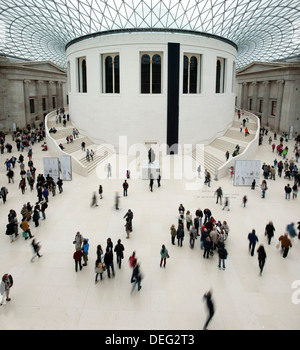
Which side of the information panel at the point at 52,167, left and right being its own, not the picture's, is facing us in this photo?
front

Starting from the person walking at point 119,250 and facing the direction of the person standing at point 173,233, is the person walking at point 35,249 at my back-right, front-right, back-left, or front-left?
back-left

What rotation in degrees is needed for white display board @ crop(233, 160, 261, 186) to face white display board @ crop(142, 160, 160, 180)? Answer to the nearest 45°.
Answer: approximately 90° to its right

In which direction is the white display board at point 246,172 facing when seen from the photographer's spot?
facing the viewer

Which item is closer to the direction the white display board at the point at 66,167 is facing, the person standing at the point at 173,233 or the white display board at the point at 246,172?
the person standing

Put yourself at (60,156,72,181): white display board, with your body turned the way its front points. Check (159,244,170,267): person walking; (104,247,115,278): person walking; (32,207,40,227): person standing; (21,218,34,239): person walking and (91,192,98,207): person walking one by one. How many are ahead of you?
5

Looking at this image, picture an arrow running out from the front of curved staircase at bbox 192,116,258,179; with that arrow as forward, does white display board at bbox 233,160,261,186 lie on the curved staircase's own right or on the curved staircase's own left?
on the curved staircase's own left

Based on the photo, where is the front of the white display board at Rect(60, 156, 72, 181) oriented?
toward the camera
